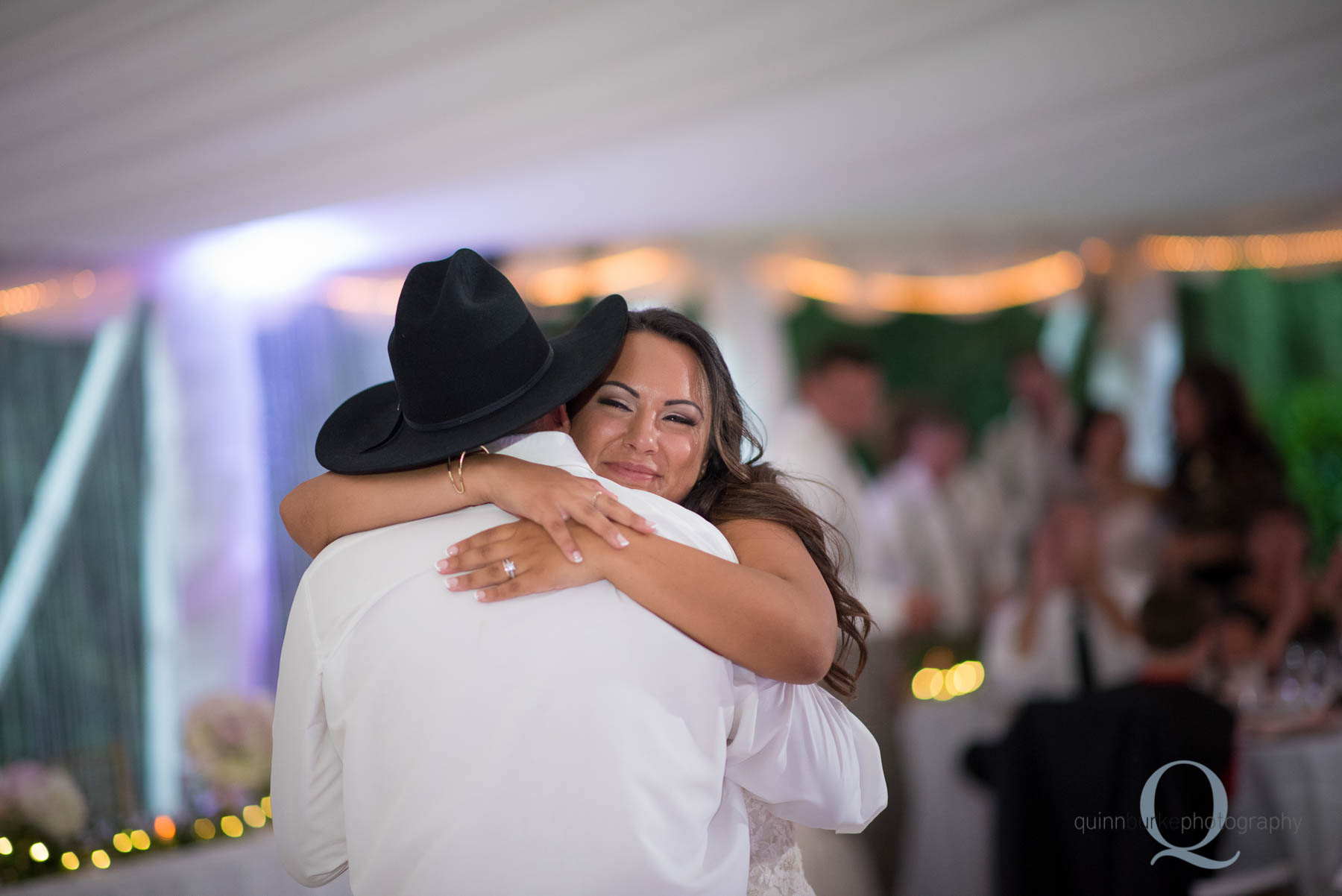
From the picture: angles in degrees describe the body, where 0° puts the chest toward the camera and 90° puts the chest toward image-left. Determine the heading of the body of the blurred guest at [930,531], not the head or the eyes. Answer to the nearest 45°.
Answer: approximately 315°

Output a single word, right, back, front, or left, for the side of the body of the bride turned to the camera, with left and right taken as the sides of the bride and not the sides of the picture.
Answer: front

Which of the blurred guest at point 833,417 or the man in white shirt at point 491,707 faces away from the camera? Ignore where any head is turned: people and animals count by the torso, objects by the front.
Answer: the man in white shirt

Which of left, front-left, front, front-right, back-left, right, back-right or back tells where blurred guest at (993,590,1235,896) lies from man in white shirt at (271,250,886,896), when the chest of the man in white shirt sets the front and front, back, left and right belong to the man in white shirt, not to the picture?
front-right

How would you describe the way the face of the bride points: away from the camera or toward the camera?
toward the camera

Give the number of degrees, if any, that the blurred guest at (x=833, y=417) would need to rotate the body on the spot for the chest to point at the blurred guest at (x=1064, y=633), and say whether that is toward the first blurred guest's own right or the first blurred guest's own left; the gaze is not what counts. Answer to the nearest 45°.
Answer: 0° — they already face them

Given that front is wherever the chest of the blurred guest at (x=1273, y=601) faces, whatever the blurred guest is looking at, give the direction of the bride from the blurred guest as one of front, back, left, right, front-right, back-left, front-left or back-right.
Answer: front-left

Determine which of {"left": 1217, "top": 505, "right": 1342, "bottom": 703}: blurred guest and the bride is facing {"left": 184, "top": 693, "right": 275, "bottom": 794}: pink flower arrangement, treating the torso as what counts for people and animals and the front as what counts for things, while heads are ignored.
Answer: the blurred guest

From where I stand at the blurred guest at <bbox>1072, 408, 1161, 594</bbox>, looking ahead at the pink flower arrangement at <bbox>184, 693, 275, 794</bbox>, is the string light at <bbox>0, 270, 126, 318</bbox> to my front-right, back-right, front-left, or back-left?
front-right

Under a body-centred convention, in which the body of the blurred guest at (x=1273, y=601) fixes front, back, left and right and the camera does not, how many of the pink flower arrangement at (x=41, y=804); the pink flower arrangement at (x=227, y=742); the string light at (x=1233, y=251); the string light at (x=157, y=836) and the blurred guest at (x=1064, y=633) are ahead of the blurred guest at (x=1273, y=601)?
4

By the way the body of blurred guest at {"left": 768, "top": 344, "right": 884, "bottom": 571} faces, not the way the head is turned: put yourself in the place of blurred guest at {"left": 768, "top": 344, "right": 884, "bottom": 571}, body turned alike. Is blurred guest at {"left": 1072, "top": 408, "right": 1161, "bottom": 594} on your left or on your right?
on your left

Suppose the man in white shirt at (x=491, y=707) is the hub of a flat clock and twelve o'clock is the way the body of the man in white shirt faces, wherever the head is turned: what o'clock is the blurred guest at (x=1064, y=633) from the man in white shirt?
The blurred guest is roughly at 1 o'clock from the man in white shirt.

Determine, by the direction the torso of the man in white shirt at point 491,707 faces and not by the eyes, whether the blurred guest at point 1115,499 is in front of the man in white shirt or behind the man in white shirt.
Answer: in front

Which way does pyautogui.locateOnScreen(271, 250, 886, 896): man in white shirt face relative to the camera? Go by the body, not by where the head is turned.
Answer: away from the camera

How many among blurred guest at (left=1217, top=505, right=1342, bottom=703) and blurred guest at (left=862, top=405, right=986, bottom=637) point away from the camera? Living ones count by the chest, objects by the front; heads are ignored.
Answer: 0

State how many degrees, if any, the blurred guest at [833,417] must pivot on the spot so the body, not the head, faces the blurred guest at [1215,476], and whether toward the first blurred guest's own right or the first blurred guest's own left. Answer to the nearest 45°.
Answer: approximately 90° to the first blurred guest's own left
